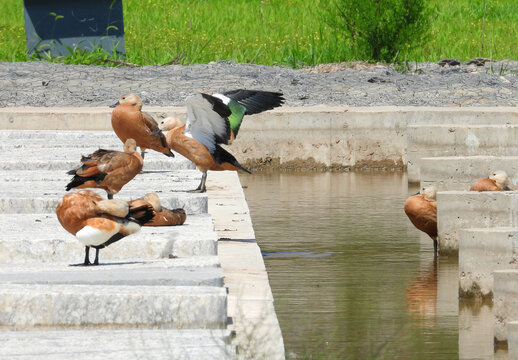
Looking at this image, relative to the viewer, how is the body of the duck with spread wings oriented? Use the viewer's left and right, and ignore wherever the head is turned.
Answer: facing to the left of the viewer

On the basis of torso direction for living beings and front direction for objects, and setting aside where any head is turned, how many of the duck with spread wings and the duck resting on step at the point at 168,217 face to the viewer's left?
2

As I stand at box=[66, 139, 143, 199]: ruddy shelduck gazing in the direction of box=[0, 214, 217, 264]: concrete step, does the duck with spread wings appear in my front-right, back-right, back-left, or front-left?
back-left

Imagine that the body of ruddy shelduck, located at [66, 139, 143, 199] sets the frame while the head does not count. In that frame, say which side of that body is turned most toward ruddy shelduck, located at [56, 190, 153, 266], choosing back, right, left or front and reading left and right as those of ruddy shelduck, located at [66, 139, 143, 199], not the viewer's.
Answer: right

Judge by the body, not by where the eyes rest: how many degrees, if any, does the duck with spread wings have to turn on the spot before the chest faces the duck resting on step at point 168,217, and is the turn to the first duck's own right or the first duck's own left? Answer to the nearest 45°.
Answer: approximately 90° to the first duck's own left

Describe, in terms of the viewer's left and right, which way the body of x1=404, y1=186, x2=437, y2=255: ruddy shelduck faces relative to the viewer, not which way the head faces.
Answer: facing to the left of the viewer

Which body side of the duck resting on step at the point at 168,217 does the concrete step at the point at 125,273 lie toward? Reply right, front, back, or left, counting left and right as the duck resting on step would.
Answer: left

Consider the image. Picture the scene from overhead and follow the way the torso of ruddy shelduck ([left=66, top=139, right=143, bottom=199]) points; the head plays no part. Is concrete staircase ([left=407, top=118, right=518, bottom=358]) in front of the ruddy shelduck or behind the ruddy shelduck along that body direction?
in front

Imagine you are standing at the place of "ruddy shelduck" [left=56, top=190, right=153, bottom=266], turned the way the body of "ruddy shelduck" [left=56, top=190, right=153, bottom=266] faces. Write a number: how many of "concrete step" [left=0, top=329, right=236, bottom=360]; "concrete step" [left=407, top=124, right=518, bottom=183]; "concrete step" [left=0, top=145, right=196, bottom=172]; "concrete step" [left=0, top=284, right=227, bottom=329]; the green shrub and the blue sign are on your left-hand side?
2

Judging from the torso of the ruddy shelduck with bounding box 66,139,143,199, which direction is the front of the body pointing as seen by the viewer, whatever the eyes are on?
to the viewer's right

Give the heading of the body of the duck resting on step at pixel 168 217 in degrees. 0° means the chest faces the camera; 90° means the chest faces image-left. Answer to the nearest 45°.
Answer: approximately 90°

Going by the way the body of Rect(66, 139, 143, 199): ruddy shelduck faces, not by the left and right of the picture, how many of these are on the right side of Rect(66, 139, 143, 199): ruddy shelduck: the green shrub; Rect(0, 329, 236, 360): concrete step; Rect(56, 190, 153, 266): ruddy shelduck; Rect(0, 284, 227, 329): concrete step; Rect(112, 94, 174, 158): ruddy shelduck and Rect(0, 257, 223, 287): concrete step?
4

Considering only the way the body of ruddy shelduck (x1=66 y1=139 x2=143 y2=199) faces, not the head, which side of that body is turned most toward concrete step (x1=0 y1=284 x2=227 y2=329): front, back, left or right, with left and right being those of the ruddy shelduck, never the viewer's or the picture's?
right

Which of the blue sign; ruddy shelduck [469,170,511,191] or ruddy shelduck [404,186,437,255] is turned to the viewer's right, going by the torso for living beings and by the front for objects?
ruddy shelduck [469,170,511,191]
